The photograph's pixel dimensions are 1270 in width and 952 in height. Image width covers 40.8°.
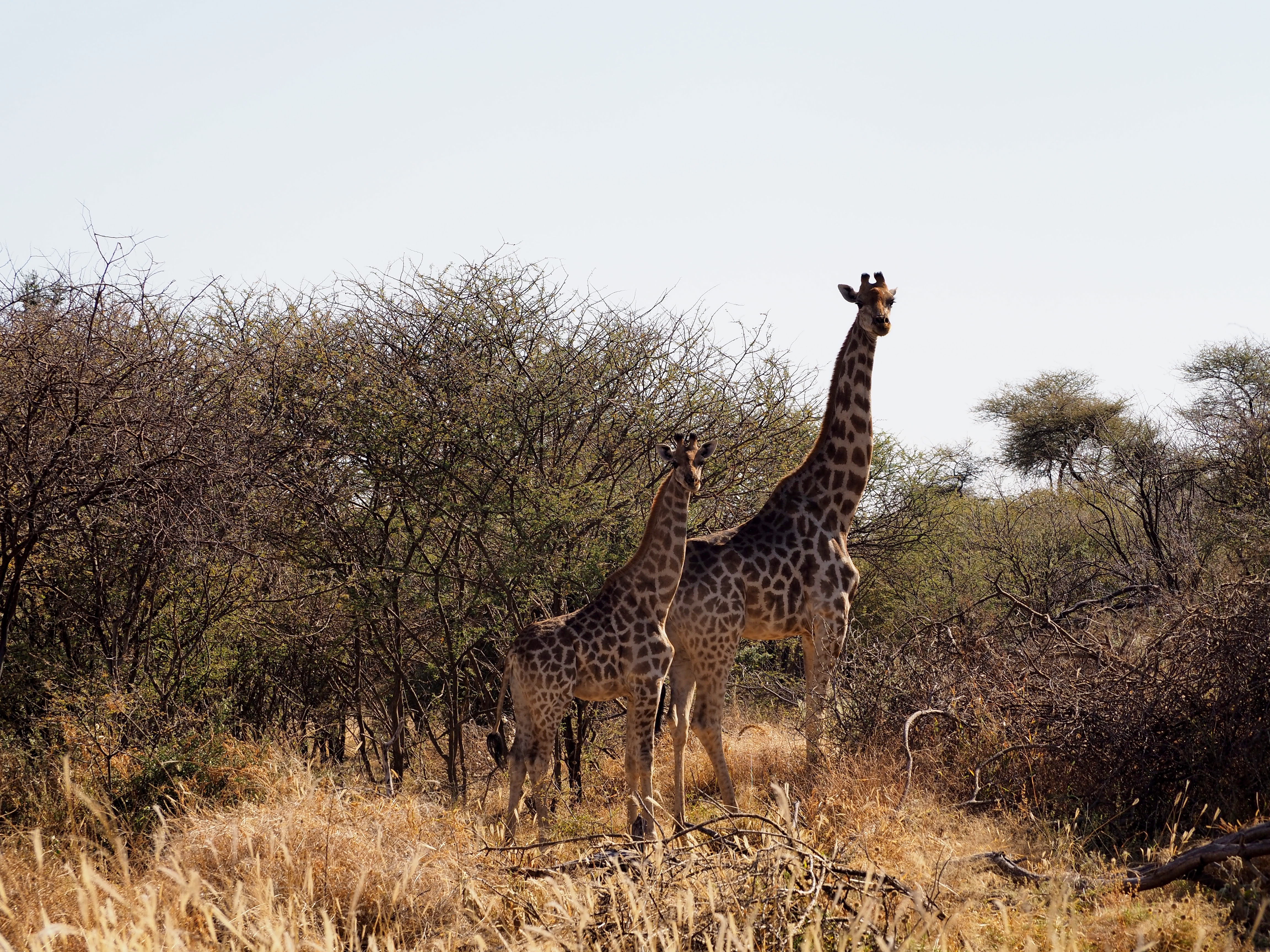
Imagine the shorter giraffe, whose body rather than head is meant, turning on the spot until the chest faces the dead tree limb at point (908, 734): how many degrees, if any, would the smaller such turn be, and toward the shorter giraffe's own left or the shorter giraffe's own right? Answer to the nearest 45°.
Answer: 0° — it already faces it

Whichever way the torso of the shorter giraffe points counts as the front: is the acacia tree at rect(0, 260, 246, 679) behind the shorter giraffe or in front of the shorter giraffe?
behind

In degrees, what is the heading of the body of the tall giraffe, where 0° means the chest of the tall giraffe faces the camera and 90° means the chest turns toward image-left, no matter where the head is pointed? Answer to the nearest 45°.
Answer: approximately 270°

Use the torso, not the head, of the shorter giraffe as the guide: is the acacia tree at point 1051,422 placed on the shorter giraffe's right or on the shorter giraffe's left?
on the shorter giraffe's left

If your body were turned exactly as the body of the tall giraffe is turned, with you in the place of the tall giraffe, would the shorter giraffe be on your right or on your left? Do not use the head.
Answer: on your right

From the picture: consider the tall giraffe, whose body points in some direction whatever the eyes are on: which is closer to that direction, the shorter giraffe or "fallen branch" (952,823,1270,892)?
the fallen branch

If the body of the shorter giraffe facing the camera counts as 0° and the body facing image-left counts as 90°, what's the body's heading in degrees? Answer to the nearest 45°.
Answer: approximately 270°
